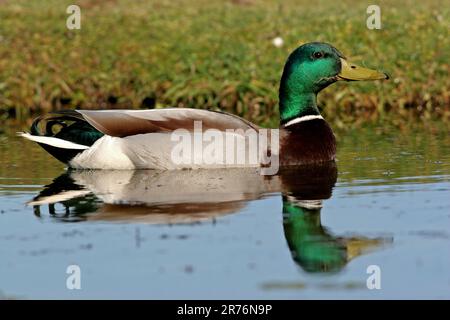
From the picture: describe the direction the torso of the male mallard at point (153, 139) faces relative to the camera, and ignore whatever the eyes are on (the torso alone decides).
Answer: to the viewer's right
